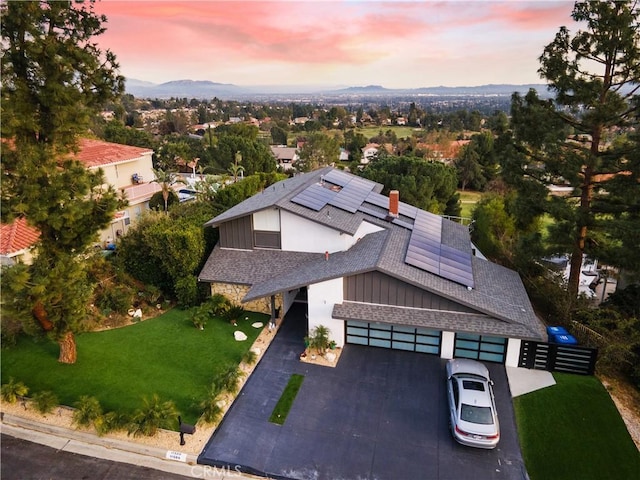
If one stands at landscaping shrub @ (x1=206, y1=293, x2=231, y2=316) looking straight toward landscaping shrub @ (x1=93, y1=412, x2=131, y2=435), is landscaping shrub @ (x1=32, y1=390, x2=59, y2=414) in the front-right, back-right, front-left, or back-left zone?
front-right

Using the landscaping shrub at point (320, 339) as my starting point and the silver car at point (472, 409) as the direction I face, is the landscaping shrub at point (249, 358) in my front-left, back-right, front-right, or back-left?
back-right

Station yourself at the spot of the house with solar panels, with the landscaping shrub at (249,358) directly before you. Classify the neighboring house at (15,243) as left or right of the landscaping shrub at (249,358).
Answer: right

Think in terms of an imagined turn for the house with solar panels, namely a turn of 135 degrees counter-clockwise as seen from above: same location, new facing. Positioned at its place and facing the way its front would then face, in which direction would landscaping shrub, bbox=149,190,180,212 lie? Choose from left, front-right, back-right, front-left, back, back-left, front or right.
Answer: left

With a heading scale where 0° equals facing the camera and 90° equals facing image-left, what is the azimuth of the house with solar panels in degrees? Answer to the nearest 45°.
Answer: approximately 0°

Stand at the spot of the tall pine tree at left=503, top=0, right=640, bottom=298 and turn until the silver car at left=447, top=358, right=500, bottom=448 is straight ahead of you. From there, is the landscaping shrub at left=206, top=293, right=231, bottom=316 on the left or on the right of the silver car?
right

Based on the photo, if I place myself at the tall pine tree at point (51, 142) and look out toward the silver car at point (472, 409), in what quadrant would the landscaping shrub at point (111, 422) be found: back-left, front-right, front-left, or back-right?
front-right

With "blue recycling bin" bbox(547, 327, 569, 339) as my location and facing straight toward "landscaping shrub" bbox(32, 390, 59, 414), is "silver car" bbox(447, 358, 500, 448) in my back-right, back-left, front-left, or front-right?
front-left

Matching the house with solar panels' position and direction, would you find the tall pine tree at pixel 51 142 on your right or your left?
on your right

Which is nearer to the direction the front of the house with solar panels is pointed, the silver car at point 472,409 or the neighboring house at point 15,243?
the silver car
